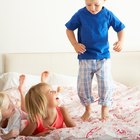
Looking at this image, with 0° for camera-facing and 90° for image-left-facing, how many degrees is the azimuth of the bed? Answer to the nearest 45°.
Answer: approximately 0°

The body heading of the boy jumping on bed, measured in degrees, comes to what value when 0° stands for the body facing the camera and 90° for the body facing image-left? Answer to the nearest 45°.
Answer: approximately 0°

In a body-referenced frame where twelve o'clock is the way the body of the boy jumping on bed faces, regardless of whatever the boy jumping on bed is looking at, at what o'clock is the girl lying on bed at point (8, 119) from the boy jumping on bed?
The girl lying on bed is roughly at 2 o'clock from the boy jumping on bed.
